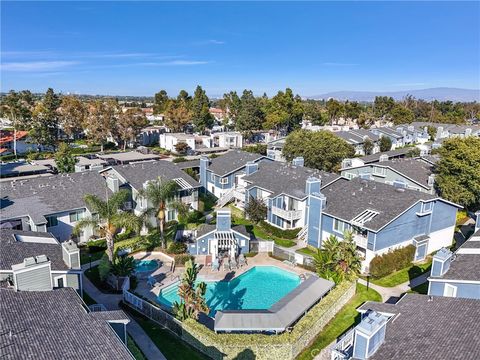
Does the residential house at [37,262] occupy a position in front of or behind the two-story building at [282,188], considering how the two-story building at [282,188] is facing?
in front

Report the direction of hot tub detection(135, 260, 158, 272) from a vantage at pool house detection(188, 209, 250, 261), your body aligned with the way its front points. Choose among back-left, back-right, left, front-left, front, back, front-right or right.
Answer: right

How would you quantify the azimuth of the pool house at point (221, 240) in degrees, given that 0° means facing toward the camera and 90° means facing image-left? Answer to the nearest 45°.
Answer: approximately 0°

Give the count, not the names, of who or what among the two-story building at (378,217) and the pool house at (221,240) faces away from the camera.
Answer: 0

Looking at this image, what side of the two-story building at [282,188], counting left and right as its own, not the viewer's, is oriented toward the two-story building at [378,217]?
left

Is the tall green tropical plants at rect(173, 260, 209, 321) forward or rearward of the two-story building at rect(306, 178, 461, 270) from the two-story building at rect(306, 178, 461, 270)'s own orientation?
forward

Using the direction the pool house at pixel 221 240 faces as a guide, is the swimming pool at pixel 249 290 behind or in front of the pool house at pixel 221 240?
in front

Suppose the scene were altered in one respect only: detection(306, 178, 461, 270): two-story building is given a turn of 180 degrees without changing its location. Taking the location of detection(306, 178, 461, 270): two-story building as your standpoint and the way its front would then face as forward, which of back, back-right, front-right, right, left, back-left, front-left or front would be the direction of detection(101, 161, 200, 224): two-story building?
back-left

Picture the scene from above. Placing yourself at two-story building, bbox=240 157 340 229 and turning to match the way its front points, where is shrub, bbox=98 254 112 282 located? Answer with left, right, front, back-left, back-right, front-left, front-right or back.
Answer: front

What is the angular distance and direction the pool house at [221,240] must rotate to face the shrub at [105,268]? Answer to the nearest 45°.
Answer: approximately 45° to its right

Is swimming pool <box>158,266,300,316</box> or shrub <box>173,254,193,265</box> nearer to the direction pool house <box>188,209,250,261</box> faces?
the swimming pool

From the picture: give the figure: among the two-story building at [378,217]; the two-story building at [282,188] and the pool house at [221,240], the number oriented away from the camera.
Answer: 0

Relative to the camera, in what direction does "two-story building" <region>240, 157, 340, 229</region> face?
facing the viewer and to the left of the viewer

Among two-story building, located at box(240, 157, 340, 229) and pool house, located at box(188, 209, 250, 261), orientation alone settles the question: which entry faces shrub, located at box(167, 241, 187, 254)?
the two-story building
